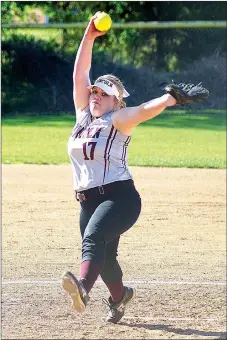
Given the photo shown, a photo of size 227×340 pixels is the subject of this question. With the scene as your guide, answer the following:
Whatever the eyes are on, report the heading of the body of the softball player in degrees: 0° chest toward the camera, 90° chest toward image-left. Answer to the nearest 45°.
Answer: approximately 45°
